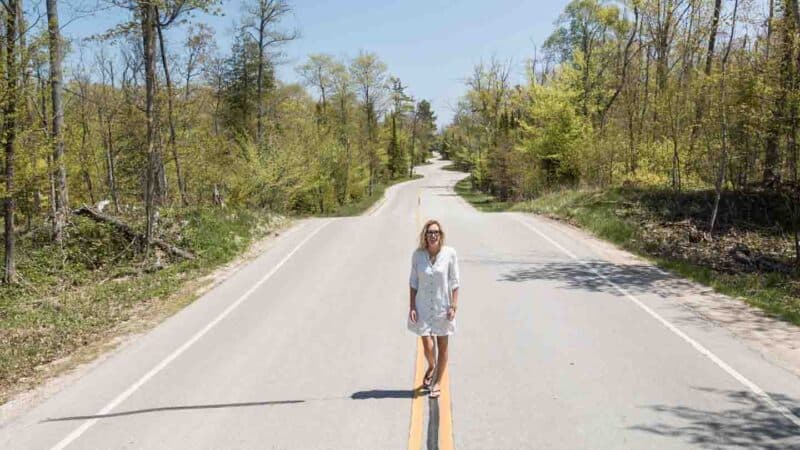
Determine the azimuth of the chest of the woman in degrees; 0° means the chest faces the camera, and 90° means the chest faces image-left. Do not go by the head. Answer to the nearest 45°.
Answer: approximately 0°

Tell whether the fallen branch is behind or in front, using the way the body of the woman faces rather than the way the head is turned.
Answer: behind
